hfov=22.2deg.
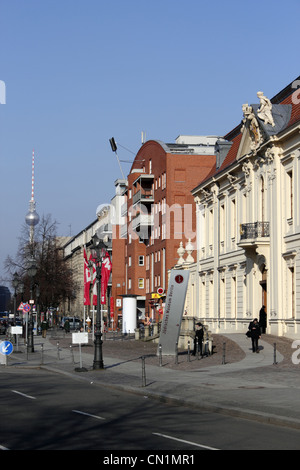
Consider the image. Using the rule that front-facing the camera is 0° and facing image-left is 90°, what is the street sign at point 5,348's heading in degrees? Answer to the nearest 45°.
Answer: approximately 0°

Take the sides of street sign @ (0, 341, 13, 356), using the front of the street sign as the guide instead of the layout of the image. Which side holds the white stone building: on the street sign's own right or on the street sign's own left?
on the street sign's own left

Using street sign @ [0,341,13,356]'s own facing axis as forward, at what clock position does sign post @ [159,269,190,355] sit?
The sign post is roughly at 9 o'clock from the street sign.

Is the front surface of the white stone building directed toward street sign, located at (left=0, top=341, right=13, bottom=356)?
yes

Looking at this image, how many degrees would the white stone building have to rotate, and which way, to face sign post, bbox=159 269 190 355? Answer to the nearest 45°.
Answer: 0° — it already faces it

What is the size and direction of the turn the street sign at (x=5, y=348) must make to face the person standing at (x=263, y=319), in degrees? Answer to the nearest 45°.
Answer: approximately 135° to its left
